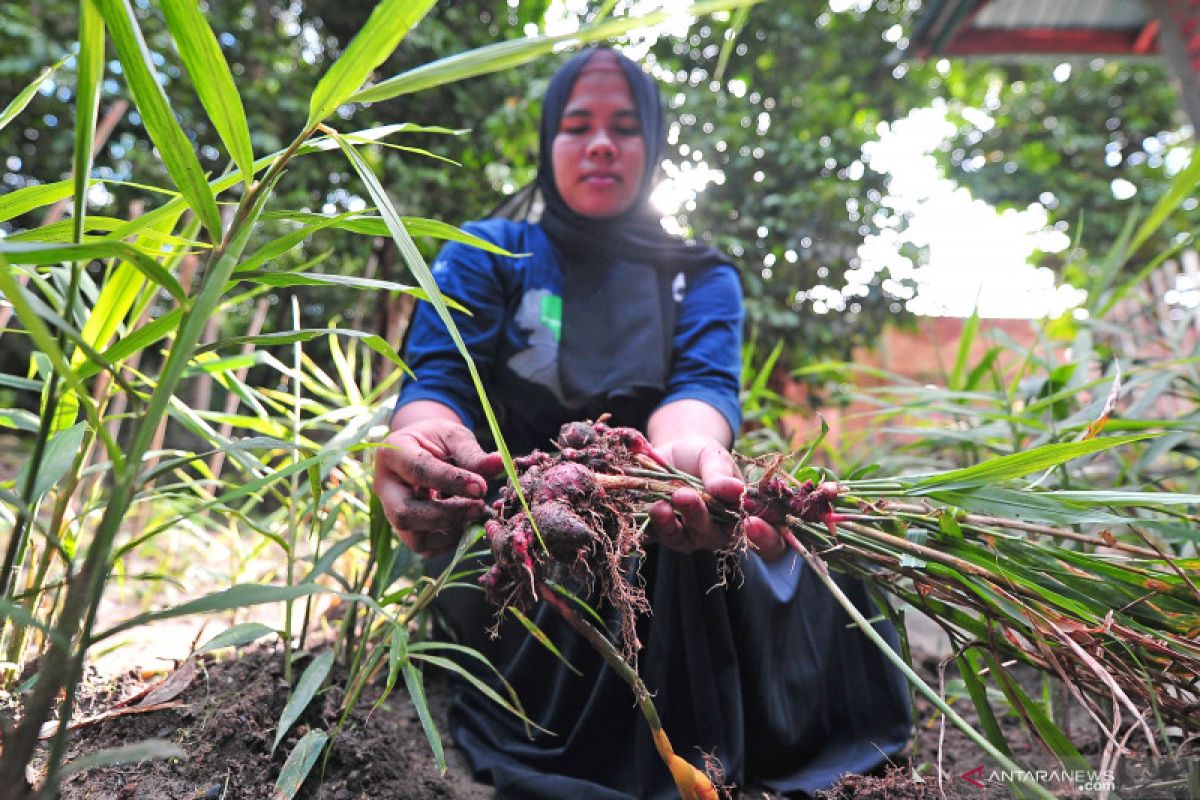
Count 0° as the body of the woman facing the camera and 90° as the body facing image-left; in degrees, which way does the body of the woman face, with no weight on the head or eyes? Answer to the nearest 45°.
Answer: approximately 0°

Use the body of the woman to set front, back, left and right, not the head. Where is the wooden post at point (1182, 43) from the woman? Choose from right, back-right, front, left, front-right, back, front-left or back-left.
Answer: back-left
